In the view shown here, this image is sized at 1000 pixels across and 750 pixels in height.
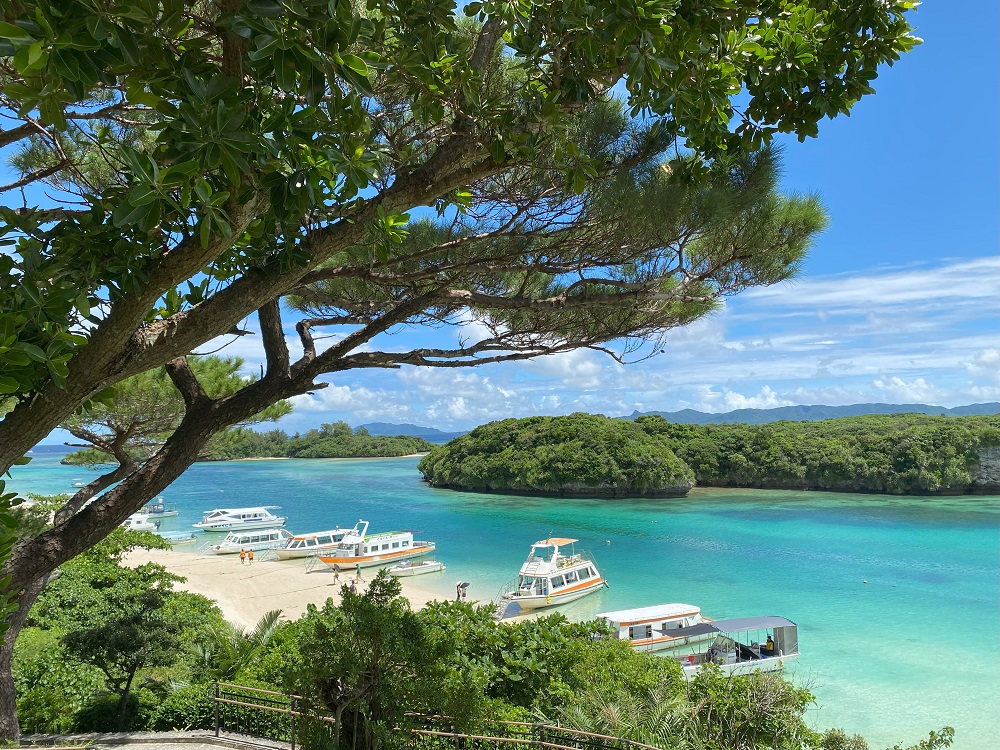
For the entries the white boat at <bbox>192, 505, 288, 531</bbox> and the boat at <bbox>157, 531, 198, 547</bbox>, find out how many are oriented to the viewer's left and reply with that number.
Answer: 2

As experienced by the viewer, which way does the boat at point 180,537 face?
facing to the left of the viewer

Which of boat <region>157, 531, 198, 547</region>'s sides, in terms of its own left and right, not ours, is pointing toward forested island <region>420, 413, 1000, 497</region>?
back

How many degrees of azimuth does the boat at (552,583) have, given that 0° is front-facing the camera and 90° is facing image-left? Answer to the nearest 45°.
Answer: approximately 45°

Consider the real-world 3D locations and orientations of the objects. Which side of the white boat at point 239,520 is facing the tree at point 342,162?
left

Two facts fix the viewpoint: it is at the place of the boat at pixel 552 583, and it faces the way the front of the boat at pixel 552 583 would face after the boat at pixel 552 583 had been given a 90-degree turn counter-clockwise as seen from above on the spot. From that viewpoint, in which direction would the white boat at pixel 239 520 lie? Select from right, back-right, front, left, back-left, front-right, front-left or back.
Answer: back

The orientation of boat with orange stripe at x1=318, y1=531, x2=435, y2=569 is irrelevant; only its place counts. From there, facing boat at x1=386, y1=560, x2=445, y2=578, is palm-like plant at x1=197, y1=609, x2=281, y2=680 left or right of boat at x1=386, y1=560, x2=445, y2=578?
right

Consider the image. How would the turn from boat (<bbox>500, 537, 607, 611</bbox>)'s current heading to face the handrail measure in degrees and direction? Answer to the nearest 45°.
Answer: approximately 45° to its left

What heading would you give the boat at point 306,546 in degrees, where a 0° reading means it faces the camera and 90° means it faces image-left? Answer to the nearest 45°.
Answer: approximately 45°

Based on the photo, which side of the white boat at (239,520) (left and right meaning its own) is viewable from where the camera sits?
left

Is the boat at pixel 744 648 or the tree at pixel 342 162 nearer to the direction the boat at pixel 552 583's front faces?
the tree

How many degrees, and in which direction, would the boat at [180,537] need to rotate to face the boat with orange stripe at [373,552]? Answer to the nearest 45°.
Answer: approximately 135° to its left
